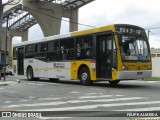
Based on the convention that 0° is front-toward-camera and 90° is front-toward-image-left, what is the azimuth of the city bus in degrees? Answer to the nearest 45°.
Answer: approximately 315°
